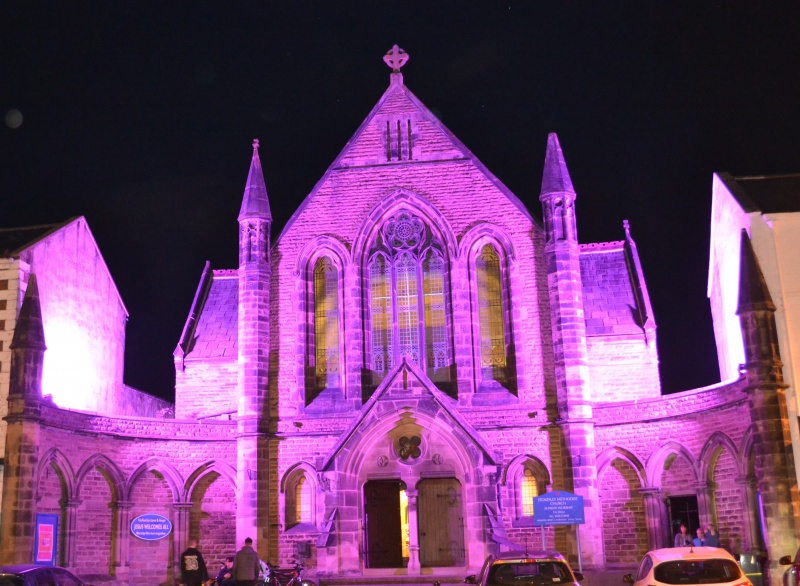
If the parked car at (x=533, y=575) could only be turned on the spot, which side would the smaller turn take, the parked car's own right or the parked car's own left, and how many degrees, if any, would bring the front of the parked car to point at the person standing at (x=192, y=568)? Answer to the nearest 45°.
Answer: approximately 45° to the parked car's own left

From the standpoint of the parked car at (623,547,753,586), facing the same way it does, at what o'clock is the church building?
The church building is roughly at 11 o'clock from the parked car.

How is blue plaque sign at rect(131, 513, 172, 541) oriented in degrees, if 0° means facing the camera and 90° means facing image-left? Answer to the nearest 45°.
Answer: approximately 0°

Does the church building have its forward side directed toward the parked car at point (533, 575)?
yes

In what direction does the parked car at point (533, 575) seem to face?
away from the camera

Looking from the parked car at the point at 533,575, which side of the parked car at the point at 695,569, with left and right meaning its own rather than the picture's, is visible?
left

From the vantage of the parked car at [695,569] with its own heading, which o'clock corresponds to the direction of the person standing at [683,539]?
The person standing is roughly at 12 o'clock from the parked car.

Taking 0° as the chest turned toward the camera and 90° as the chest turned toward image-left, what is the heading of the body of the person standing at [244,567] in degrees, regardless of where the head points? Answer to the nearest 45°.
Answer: approximately 180°

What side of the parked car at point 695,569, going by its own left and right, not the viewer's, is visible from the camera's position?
back

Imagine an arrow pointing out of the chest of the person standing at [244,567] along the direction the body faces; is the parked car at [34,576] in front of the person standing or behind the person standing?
behind
